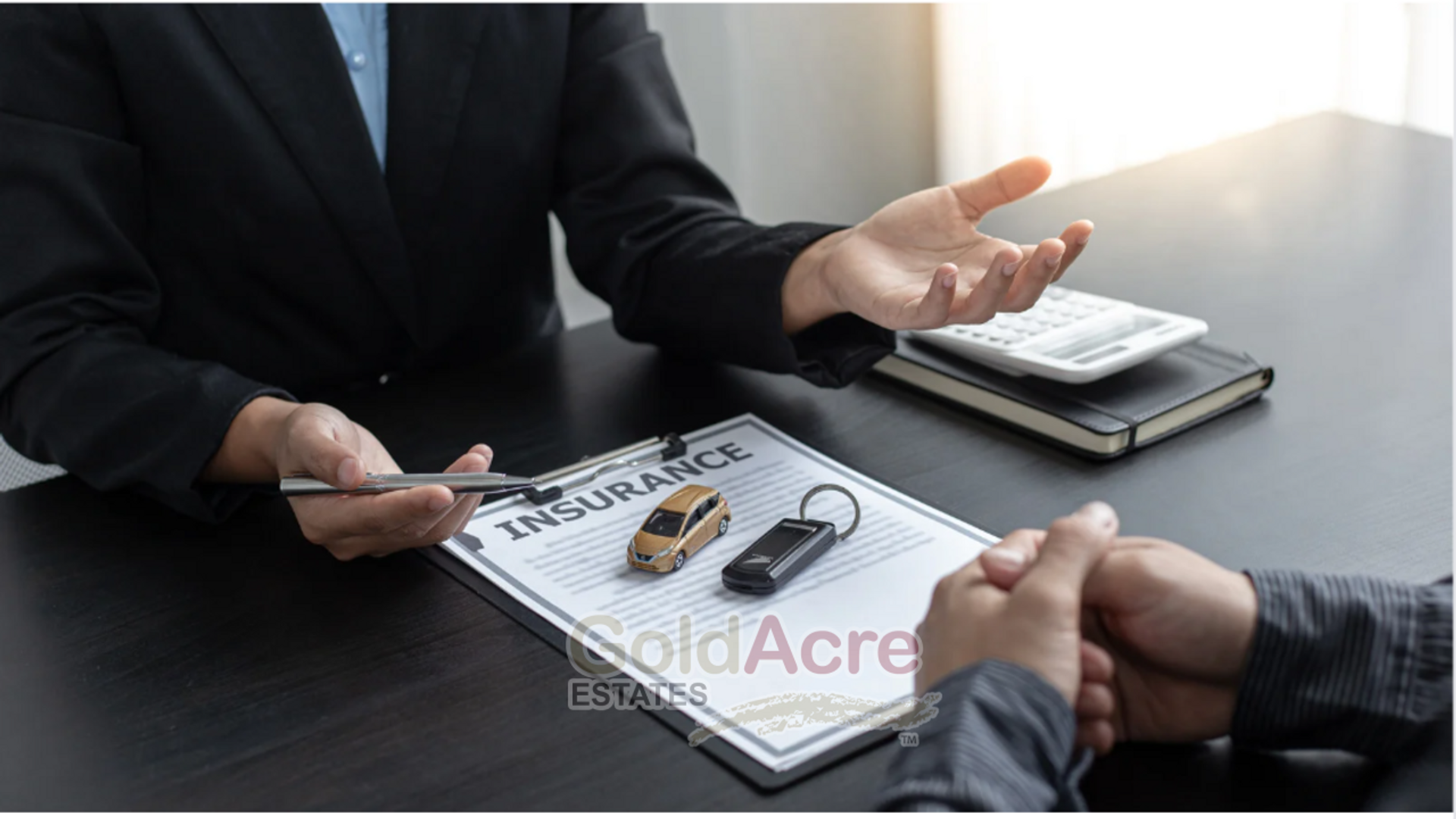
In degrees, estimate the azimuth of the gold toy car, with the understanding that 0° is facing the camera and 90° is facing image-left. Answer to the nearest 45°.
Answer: approximately 45°

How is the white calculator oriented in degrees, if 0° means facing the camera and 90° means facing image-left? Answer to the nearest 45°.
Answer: approximately 135°

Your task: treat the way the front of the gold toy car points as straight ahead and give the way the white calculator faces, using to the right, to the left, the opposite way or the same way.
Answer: to the right

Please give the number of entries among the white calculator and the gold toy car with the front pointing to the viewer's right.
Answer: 0
